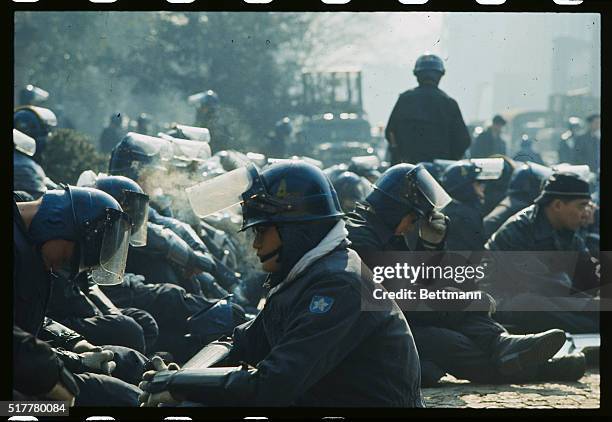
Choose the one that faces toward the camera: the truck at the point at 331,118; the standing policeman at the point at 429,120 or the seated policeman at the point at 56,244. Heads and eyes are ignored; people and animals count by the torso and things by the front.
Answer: the truck

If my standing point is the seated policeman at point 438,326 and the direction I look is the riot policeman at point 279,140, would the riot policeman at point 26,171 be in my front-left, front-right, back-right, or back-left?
front-left

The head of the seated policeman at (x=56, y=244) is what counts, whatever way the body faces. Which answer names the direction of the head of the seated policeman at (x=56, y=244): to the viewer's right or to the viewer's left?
to the viewer's right

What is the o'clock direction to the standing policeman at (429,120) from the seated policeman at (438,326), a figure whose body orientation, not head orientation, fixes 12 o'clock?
The standing policeman is roughly at 9 o'clock from the seated policeman.

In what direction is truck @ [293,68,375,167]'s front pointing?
toward the camera

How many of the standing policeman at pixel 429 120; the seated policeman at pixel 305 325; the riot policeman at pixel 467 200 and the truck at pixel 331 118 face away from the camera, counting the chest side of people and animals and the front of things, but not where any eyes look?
1

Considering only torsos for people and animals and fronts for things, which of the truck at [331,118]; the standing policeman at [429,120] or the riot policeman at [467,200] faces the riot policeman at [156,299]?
the truck

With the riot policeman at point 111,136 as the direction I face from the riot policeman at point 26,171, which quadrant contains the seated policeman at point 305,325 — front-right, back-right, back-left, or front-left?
back-right

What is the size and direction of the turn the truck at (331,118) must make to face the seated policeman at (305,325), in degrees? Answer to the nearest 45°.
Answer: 0° — it already faces them

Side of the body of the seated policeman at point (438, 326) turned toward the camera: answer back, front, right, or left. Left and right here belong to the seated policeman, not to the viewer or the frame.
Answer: right

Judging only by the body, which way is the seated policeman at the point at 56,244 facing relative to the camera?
to the viewer's right

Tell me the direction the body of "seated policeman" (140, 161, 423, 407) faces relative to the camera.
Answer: to the viewer's left

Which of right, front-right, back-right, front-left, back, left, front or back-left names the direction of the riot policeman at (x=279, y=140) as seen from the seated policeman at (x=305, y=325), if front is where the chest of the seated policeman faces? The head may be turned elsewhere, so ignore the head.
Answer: right
